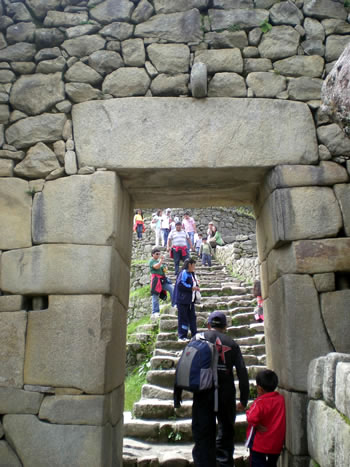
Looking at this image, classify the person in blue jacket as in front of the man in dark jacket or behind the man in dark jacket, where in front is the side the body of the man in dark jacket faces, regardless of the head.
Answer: in front

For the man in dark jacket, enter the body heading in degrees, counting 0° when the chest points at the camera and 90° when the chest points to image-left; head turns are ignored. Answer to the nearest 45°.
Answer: approximately 180°

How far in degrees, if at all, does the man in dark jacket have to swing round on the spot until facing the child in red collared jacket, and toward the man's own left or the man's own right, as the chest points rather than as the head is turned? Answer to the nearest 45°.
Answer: approximately 135° to the man's own right
